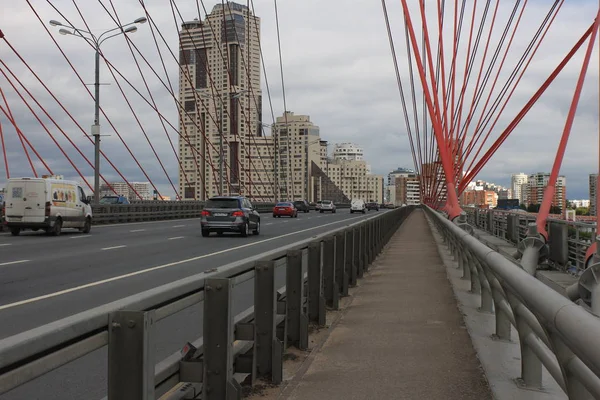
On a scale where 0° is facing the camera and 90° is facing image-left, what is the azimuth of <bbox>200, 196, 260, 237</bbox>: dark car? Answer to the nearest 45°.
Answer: approximately 225°

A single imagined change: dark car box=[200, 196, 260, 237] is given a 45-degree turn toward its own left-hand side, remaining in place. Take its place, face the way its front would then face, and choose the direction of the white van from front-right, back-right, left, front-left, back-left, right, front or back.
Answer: left

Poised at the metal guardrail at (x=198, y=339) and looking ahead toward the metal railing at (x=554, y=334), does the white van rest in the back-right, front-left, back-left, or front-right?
back-left
